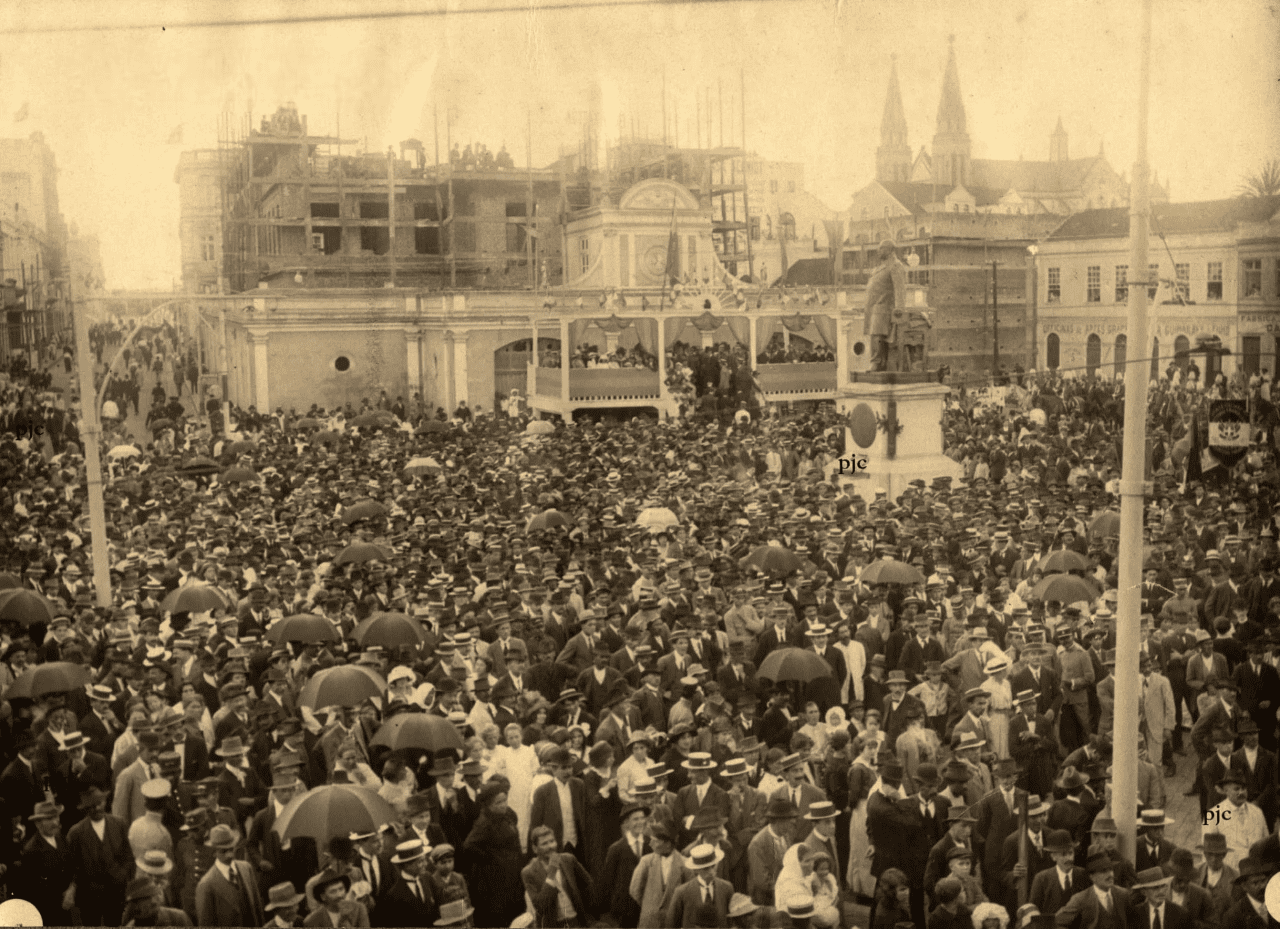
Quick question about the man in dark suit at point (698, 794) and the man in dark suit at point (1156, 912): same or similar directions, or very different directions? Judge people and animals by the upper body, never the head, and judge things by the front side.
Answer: same or similar directions

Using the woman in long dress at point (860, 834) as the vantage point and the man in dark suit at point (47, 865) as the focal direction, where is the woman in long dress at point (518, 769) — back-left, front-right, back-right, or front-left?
front-right

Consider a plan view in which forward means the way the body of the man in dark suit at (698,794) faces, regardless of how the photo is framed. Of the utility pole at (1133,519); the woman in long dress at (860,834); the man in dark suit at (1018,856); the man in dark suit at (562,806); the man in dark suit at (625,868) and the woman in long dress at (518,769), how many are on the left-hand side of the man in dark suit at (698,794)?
3

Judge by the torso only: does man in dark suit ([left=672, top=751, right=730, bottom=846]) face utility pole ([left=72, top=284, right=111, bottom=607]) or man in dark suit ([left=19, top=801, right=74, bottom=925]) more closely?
the man in dark suit

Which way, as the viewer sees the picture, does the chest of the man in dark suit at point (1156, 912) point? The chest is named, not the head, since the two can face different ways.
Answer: toward the camera

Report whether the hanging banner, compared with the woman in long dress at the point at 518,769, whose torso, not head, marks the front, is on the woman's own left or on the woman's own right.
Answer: on the woman's own left

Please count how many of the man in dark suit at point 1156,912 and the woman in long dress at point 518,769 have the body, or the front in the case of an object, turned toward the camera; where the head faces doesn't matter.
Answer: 2

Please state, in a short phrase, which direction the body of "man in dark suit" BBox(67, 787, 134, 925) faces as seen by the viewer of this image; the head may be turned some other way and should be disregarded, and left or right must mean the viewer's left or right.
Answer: facing the viewer

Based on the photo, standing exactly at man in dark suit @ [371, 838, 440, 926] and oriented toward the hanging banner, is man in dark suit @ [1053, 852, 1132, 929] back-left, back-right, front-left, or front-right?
front-right

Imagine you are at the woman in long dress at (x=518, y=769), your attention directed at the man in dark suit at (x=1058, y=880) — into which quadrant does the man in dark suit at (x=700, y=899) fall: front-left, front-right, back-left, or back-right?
front-right

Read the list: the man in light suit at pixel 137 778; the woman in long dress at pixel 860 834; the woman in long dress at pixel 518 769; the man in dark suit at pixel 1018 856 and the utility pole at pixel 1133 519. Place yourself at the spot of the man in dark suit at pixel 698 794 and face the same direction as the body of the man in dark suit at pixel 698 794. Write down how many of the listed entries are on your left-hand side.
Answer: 3

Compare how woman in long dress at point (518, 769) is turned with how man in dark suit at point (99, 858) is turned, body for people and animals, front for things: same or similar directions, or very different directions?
same or similar directions
